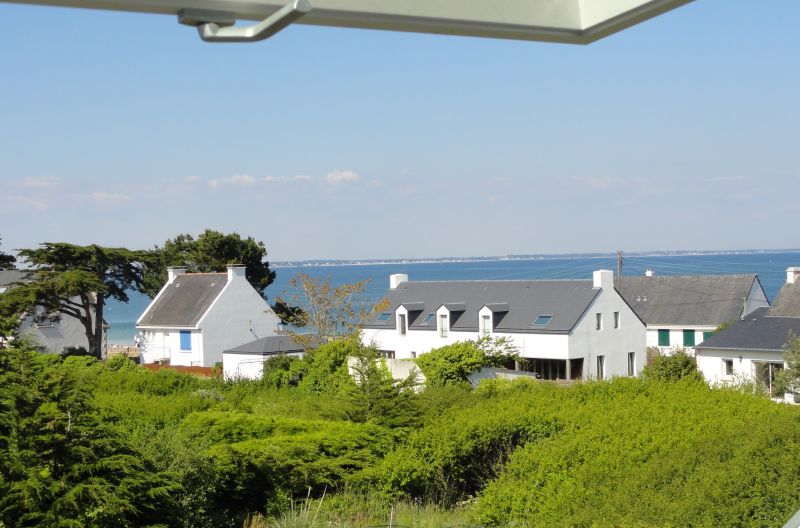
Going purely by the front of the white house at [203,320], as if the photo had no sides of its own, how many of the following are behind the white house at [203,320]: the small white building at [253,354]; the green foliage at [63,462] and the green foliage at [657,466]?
0

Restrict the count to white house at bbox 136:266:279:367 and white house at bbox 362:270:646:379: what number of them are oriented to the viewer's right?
0

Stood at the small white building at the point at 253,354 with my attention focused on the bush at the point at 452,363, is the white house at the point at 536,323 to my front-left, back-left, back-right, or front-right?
front-left

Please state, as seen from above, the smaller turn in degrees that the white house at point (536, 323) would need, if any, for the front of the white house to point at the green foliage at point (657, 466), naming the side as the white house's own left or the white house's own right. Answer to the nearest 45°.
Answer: approximately 45° to the white house's own left

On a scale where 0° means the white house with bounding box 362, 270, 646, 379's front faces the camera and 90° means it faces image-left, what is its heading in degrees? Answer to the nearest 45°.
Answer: approximately 45°

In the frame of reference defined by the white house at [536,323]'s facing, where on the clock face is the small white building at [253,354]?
The small white building is roughly at 1 o'clock from the white house.

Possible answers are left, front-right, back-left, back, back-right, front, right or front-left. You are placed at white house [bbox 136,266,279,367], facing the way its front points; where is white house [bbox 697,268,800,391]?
left

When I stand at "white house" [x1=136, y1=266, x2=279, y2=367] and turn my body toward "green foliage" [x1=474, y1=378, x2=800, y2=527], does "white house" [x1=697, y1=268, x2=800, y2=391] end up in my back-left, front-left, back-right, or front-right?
front-left

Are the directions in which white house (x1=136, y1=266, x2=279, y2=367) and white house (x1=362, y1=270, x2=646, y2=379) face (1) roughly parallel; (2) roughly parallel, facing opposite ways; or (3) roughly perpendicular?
roughly parallel

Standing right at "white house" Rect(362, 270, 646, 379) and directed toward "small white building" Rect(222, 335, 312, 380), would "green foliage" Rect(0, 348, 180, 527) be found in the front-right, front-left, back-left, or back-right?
front-left

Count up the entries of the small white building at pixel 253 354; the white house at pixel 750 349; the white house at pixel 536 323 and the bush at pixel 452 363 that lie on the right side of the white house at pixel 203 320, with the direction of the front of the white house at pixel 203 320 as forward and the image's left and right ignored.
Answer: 0

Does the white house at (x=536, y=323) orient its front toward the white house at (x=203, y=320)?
no

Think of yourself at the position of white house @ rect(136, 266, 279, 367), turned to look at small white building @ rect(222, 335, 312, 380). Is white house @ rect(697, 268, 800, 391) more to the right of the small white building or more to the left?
left

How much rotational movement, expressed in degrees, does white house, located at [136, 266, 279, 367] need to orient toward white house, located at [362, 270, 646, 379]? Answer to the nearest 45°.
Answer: approximately 90° to its left

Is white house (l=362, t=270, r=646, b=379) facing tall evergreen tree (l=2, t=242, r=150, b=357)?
no

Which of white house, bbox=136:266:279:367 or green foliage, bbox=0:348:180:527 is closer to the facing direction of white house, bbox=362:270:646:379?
the green foliage

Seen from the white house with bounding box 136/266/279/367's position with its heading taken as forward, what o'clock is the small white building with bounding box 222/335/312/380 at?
The small white building is roughly at 10 o'clock from the white house.

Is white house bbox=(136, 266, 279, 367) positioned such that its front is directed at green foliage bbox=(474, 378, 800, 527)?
no

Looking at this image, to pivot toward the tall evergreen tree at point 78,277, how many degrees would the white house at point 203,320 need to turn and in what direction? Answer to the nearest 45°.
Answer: approximately 45° to its right

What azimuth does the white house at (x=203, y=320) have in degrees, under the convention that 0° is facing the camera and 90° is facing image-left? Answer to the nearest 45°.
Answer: approximately 45°
